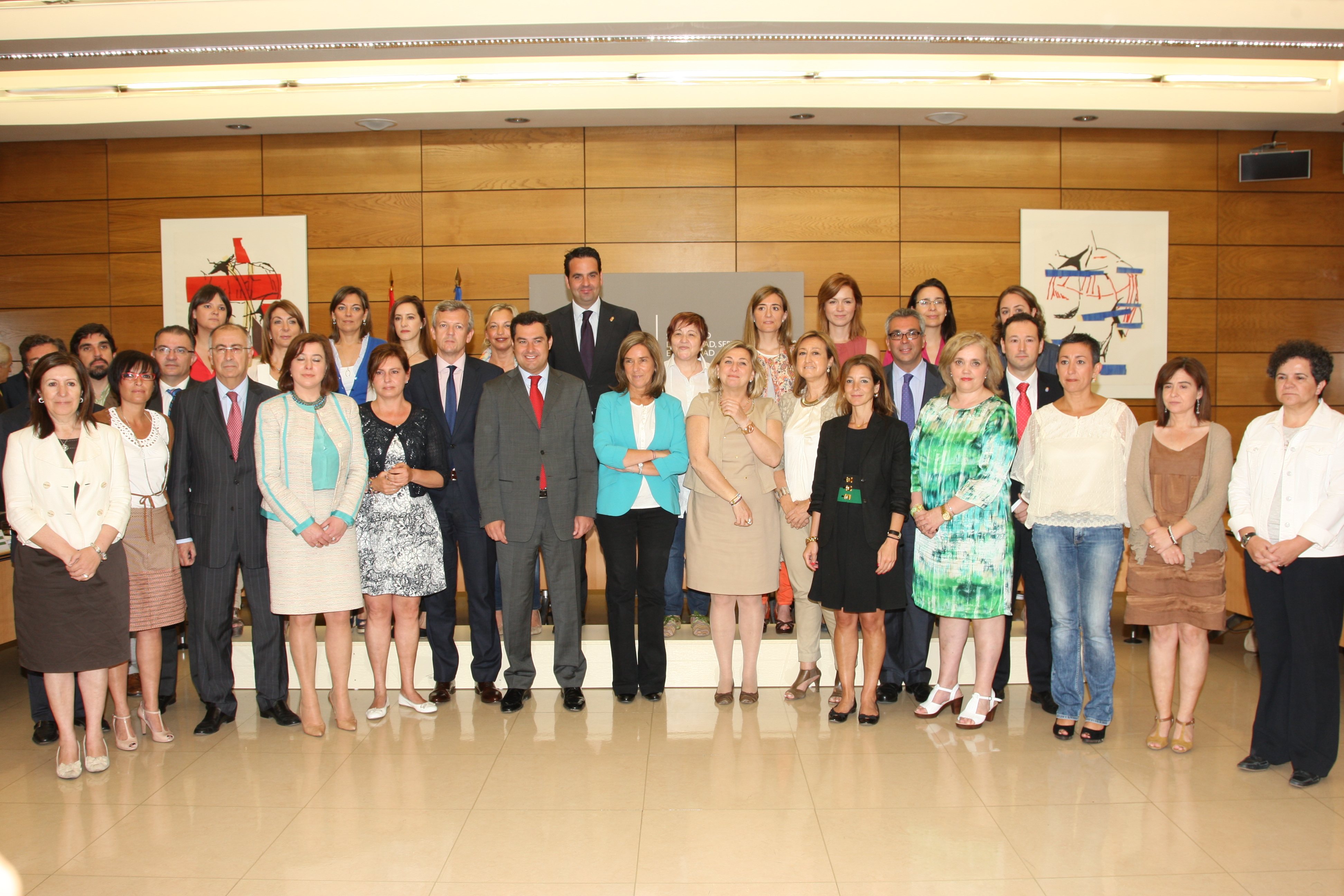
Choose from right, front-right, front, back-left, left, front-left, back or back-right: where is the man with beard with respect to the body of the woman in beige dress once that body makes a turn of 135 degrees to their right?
front-left

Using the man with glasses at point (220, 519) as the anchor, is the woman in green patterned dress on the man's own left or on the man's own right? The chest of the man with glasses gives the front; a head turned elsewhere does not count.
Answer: on the man's own left

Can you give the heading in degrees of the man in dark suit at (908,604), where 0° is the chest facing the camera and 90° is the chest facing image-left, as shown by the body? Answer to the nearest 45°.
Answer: approximately 0°

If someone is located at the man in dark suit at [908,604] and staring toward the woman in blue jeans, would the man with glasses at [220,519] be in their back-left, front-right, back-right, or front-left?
back-right

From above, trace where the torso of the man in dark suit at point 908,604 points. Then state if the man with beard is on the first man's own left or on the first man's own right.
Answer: on the first man's own right

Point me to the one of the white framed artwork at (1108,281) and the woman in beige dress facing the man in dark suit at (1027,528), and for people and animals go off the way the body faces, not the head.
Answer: the white framed artwork
